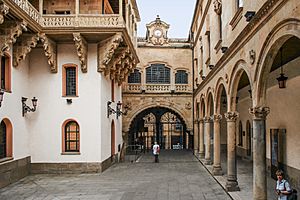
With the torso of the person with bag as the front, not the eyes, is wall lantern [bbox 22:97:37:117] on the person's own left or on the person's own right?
on the person's own right

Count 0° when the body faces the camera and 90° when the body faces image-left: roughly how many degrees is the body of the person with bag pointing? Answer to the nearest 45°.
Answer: approximately 45°

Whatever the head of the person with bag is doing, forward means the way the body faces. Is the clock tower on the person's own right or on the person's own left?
on the person's own right

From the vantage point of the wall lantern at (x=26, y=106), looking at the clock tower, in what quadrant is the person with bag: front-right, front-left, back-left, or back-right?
back-right
